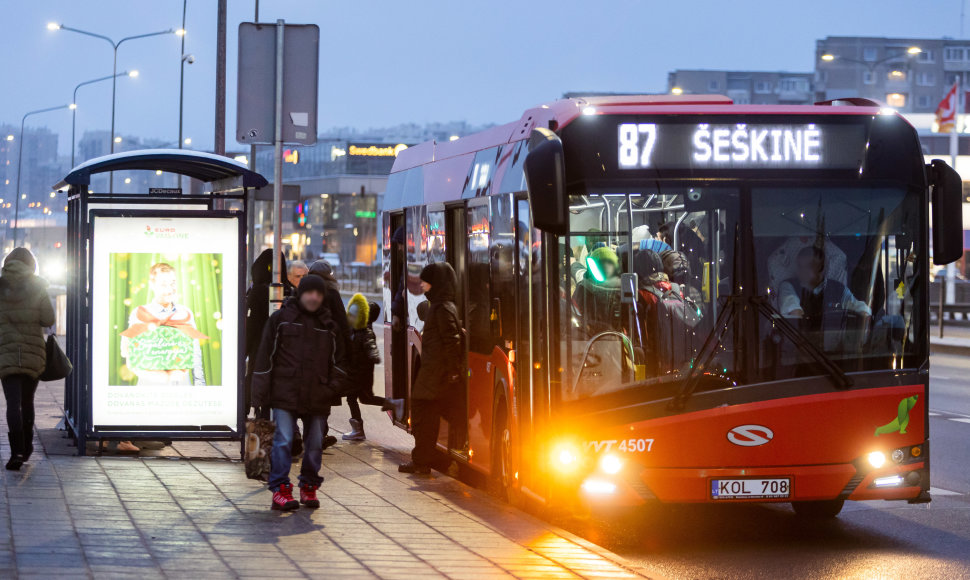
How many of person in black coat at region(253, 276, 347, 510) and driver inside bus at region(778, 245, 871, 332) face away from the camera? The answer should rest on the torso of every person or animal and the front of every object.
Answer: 0

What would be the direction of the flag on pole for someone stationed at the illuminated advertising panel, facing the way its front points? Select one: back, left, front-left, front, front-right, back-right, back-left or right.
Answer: back-left

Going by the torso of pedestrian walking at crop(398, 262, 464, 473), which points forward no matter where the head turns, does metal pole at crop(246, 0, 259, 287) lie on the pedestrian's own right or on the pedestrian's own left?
on the pedestrian's own right

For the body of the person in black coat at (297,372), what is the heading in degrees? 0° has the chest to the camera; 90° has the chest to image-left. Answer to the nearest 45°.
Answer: approximately 0°

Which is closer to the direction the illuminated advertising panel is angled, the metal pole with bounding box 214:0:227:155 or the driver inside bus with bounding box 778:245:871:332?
the driver inside bus
